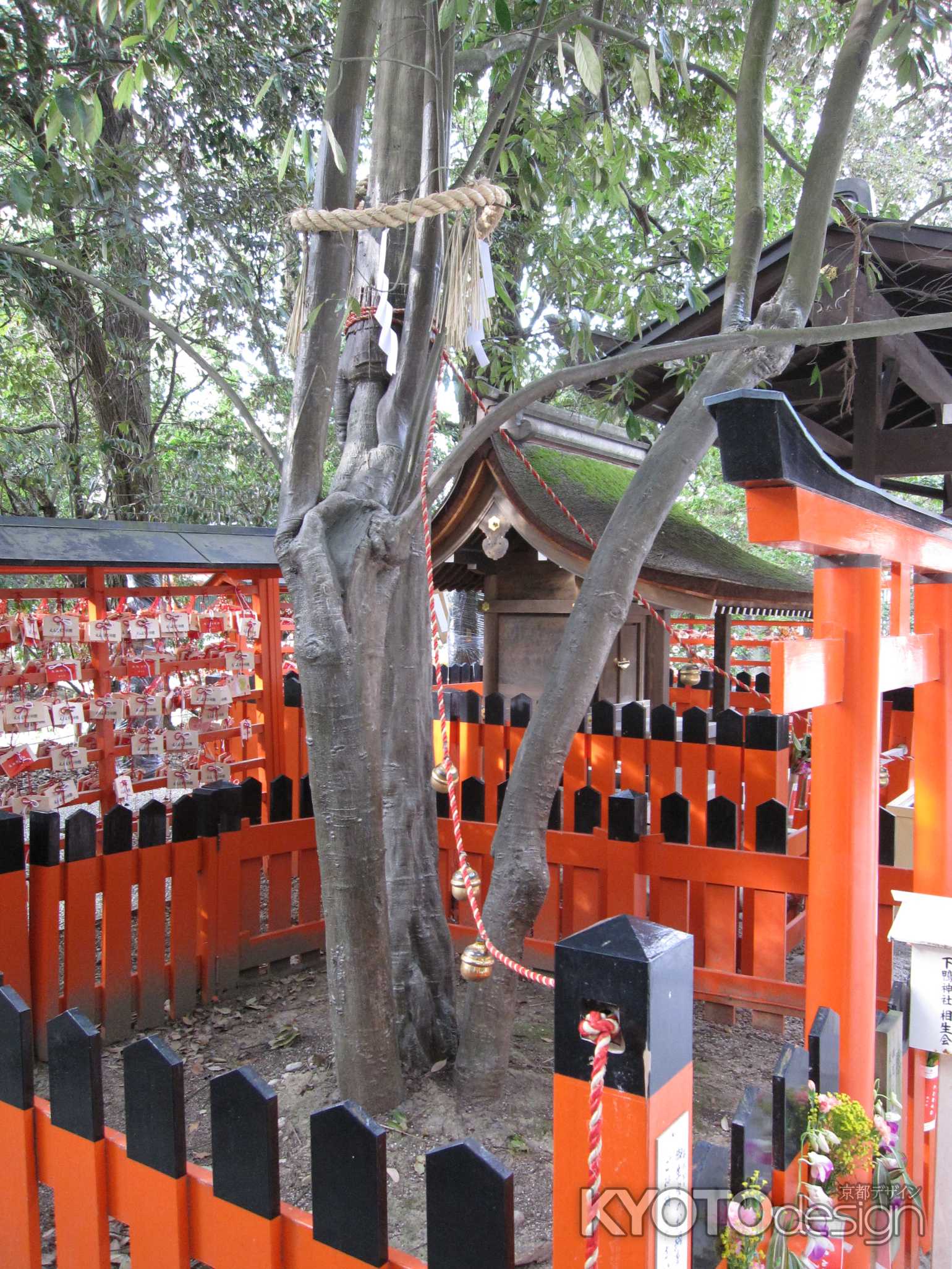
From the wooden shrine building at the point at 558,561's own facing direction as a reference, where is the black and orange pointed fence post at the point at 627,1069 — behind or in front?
in front

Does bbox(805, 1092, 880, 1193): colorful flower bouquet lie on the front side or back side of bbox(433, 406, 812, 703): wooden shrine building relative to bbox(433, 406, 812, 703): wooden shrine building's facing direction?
on the front side

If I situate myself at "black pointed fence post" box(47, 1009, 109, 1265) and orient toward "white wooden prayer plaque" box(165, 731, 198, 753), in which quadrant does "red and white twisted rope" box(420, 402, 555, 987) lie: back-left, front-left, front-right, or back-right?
front-right

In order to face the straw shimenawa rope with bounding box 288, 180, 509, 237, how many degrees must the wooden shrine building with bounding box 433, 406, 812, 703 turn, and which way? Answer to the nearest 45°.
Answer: approximately 45° to its right

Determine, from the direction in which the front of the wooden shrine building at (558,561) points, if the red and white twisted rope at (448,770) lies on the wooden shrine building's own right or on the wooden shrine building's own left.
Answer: on the wooden shrine building's own right

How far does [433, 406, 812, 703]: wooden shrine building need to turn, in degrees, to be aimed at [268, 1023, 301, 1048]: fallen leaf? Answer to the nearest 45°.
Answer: approximately 45° to its right

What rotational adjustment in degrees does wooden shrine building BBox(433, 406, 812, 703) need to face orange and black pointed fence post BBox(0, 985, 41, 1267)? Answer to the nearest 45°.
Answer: approximately 45° to its right

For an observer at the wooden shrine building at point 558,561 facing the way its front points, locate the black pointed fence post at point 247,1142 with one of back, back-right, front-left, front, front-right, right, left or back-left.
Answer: front-right

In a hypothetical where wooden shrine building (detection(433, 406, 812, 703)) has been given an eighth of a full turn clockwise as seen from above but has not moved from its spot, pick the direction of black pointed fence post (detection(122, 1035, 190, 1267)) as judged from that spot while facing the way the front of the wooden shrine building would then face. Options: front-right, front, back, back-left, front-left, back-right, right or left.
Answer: front

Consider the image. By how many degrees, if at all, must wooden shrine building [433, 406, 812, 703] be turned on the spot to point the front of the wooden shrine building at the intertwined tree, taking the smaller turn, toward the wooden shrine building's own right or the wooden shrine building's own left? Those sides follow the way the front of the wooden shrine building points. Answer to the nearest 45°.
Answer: approximately 45° to the wooden shrine building's own right

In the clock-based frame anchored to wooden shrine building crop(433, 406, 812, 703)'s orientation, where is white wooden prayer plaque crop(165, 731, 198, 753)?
The white wooden prayer plaque is roughly at 4 o'clock from the wooden shrine building.

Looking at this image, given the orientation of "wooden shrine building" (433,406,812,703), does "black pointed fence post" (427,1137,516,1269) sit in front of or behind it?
in front
